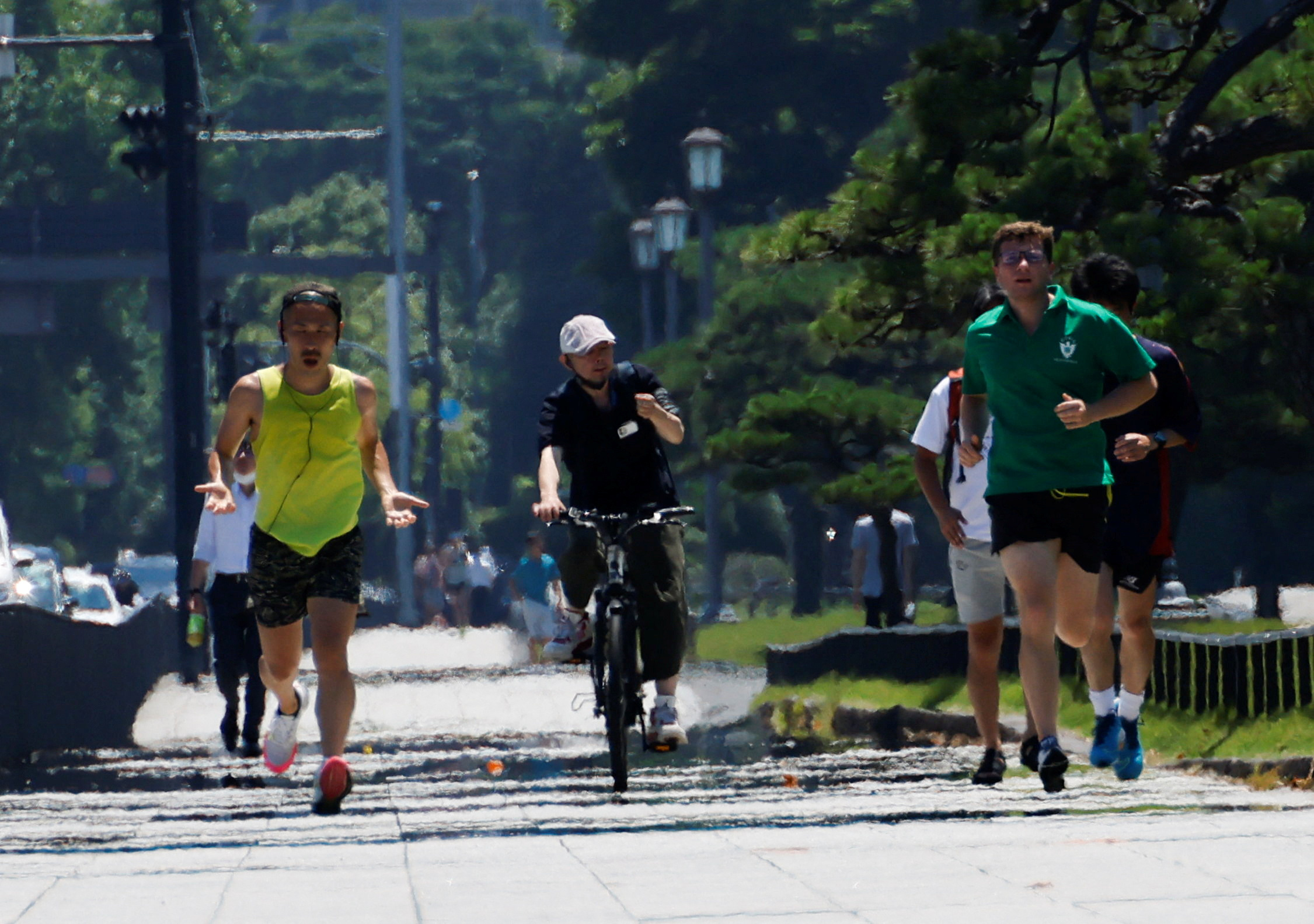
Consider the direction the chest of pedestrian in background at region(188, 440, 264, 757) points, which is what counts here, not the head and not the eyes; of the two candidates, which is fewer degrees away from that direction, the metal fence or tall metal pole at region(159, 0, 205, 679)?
the metal fence

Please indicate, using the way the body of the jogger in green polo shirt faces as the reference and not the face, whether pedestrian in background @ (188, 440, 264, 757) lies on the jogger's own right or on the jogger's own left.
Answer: on the jogger's own right

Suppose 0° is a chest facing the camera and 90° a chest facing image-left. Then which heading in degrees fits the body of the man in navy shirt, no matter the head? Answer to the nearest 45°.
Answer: approximately 45°

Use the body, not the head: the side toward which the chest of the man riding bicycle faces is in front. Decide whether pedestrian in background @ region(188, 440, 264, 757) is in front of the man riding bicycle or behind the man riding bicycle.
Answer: behind

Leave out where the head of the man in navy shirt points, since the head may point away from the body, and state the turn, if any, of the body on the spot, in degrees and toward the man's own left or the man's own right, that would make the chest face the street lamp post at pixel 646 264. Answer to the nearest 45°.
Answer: approximately 135° to the man's own right

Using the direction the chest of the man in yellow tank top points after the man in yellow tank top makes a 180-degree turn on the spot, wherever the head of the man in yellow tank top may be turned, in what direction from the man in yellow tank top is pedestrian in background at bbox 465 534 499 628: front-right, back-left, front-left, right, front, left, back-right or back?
front

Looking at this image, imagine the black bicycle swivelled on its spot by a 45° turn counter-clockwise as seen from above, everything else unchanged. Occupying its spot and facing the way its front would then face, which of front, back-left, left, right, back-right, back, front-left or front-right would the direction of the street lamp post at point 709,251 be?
back-left

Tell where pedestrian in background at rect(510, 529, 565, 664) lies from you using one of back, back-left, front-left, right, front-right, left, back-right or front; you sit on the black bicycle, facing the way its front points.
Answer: back

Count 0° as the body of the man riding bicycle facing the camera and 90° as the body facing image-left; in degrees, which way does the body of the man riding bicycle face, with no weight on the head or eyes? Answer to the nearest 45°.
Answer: approximately 0°
